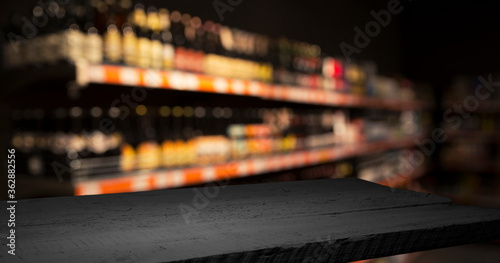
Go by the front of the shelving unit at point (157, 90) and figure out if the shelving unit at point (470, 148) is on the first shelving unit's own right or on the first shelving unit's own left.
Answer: on the first shelving unit's own left
